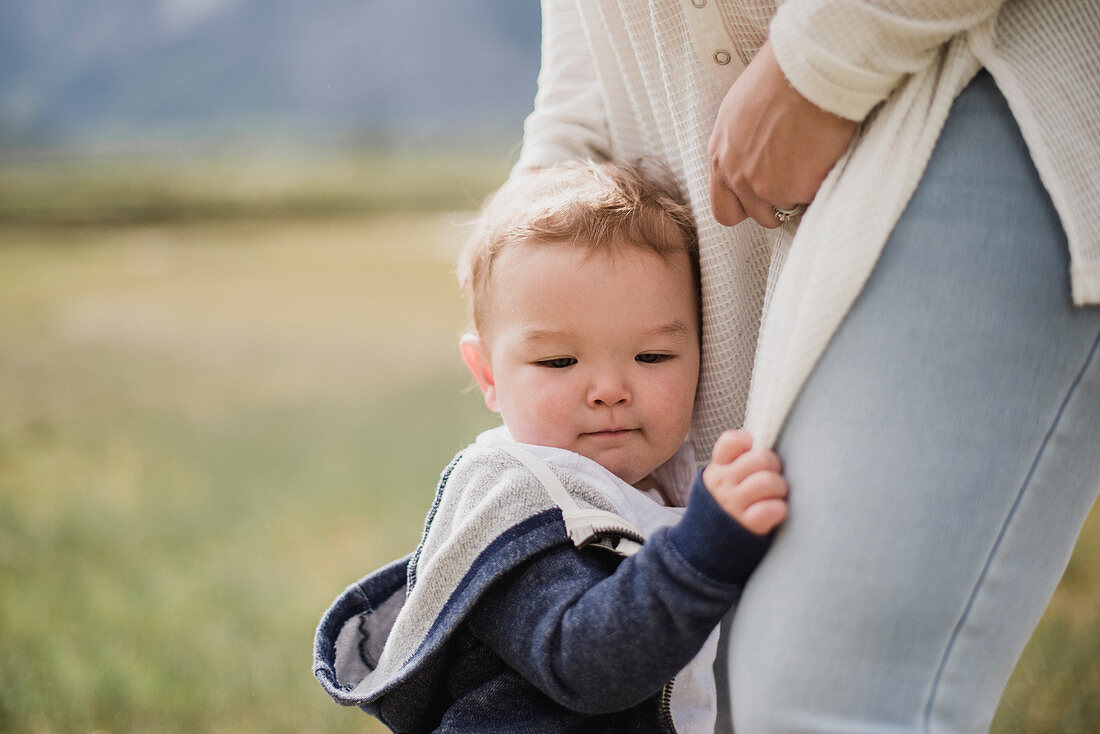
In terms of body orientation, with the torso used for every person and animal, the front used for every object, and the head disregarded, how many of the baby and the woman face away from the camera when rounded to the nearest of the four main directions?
0

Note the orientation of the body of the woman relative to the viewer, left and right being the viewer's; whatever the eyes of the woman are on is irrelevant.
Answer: facing the viewer and to the left of the viewer

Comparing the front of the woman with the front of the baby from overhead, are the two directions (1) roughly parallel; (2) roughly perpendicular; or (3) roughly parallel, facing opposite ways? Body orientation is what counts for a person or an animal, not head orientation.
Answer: roughly perpendicular

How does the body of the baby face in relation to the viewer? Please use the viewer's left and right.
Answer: facing the viewer and to the right of the viewer
